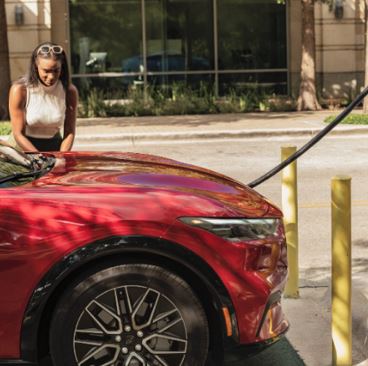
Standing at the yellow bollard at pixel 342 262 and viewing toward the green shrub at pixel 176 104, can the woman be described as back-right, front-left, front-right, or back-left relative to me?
front-left

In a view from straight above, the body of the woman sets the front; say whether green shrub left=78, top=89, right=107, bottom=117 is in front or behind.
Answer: behind

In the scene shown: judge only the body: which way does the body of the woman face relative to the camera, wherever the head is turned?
toward the camera

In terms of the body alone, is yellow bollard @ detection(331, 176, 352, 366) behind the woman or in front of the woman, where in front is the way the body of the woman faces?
in front

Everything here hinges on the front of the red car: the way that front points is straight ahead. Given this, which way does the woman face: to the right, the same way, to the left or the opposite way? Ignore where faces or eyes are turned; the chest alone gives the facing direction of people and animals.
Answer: to the right

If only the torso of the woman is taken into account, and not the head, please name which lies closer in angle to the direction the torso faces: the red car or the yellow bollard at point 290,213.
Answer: the red car

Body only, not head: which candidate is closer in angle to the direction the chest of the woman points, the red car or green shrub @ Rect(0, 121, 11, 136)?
the red car

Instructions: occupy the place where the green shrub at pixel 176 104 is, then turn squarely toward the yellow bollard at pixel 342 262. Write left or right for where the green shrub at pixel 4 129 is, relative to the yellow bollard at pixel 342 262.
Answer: right

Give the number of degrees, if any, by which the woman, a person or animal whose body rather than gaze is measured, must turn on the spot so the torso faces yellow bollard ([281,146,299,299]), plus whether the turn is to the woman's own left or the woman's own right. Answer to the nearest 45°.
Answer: approximately 45° to the woman's own left

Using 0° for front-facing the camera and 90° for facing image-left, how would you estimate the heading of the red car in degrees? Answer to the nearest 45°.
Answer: approximately 270°

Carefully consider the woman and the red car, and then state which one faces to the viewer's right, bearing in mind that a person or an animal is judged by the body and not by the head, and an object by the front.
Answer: the red car

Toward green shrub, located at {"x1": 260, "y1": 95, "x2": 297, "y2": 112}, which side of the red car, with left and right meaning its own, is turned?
left

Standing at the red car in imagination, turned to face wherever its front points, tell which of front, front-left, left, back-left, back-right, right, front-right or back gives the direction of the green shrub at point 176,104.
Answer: left
